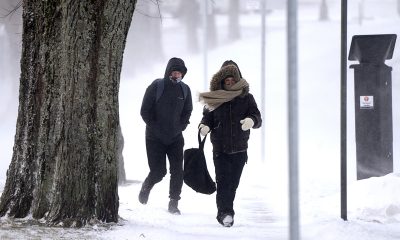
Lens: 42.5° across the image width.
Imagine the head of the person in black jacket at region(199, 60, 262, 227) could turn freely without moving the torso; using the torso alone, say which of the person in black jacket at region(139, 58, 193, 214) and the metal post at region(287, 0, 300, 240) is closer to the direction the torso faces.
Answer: the metal post

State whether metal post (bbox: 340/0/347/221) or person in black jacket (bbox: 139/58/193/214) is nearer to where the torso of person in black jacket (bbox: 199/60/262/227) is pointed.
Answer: the metal post

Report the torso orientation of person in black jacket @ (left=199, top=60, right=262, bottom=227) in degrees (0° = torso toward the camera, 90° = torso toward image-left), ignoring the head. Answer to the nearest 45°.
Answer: approximately 0°

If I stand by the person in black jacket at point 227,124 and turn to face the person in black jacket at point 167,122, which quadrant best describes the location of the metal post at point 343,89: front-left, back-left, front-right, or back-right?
back-right

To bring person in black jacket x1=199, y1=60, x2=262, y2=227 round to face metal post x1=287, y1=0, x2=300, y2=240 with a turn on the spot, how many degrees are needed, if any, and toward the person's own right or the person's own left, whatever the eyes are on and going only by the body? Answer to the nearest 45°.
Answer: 0° — they already face it

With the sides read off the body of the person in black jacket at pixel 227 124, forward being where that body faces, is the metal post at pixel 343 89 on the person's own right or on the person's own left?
on the person's own left

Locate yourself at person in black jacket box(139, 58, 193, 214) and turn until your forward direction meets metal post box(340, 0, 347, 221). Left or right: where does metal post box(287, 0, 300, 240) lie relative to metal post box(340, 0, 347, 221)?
right
